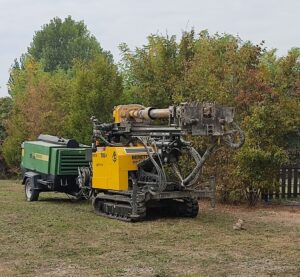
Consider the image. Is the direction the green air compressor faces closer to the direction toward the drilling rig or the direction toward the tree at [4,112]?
the drilling rig

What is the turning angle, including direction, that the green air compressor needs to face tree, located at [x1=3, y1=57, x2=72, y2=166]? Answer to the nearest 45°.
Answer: approximately 135° to its left

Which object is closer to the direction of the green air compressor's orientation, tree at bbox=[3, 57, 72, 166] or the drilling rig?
the drilling rig

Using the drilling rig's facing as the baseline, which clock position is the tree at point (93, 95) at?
The tree is roughly at 7 o'clock from the drilling rig.

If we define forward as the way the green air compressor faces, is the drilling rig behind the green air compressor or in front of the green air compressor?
in front

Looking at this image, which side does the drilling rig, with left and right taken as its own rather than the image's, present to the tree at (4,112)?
back

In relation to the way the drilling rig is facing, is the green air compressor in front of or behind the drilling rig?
behind

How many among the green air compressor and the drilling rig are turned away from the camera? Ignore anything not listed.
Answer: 0

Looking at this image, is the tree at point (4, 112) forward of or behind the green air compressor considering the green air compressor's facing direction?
behind
